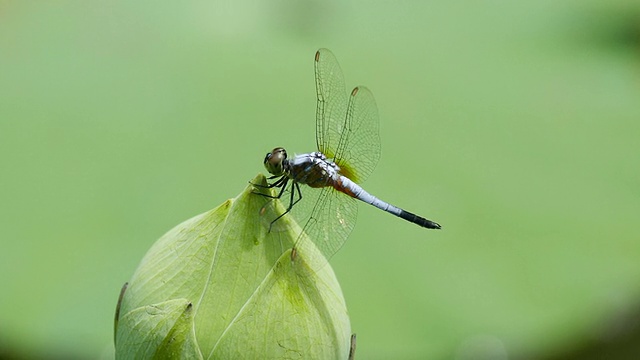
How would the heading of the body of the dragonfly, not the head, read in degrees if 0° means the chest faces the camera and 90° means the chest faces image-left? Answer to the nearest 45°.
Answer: approximately 90°
